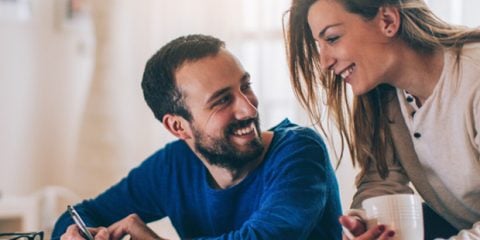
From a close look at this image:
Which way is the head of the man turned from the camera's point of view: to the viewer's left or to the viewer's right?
to the viewer's right

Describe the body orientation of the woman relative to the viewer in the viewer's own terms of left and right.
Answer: facing the viewer and to the left of the viewer
